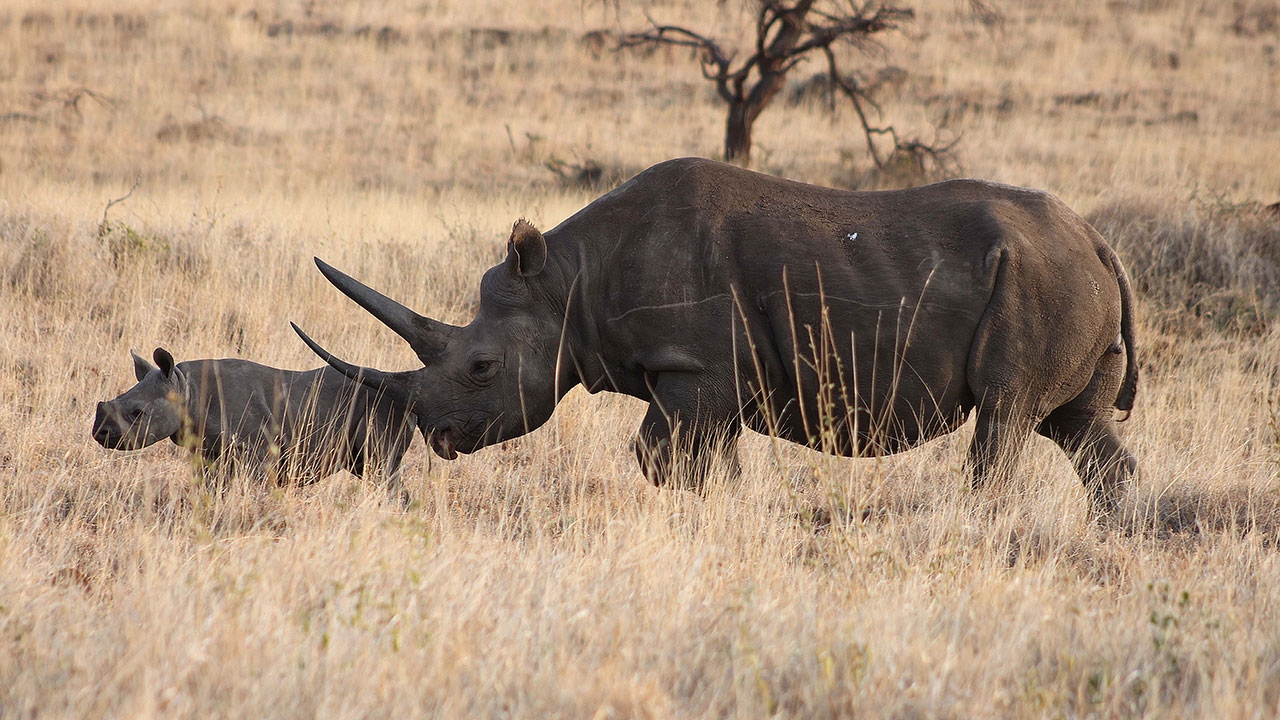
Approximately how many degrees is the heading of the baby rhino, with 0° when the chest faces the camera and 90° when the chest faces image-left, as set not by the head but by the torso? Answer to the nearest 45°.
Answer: approximately 90°

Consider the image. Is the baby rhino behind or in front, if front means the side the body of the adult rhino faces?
in front

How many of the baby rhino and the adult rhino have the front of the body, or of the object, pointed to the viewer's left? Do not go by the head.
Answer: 2

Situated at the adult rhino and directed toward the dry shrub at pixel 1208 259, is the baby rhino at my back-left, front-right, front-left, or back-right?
back-left

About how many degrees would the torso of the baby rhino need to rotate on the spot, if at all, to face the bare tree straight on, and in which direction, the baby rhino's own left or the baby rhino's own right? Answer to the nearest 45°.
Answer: approximately 135° to the baby rhino's own right

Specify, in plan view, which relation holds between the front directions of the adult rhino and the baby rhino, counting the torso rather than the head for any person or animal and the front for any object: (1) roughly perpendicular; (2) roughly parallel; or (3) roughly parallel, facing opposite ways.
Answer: roughly parallel

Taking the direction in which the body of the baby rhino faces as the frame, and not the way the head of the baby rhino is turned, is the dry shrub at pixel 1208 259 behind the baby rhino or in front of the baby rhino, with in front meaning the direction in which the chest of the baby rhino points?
behind

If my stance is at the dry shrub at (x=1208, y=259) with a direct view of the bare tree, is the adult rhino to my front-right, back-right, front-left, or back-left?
back-left

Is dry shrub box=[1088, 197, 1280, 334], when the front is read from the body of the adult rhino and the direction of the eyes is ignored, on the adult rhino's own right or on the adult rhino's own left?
on the adult rhino's own right

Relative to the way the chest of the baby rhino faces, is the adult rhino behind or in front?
behind

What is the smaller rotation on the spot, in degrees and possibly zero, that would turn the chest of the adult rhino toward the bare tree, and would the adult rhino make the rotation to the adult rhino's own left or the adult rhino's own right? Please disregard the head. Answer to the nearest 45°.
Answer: approximately 90° to the adult rhino's own right

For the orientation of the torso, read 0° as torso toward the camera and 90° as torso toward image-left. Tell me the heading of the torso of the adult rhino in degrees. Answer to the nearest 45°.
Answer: approximately 90°
